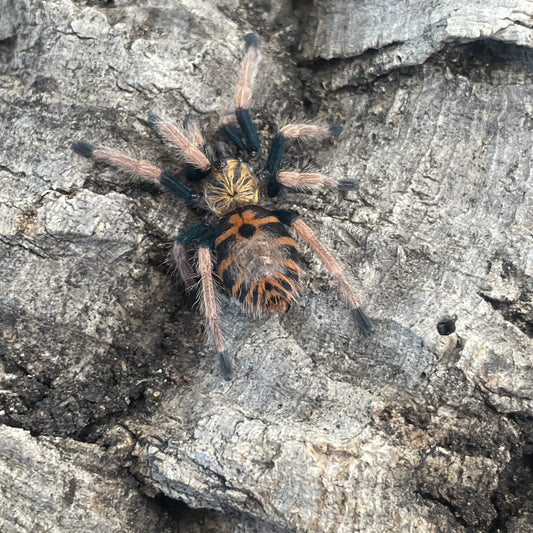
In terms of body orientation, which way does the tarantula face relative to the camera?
away from the camera
